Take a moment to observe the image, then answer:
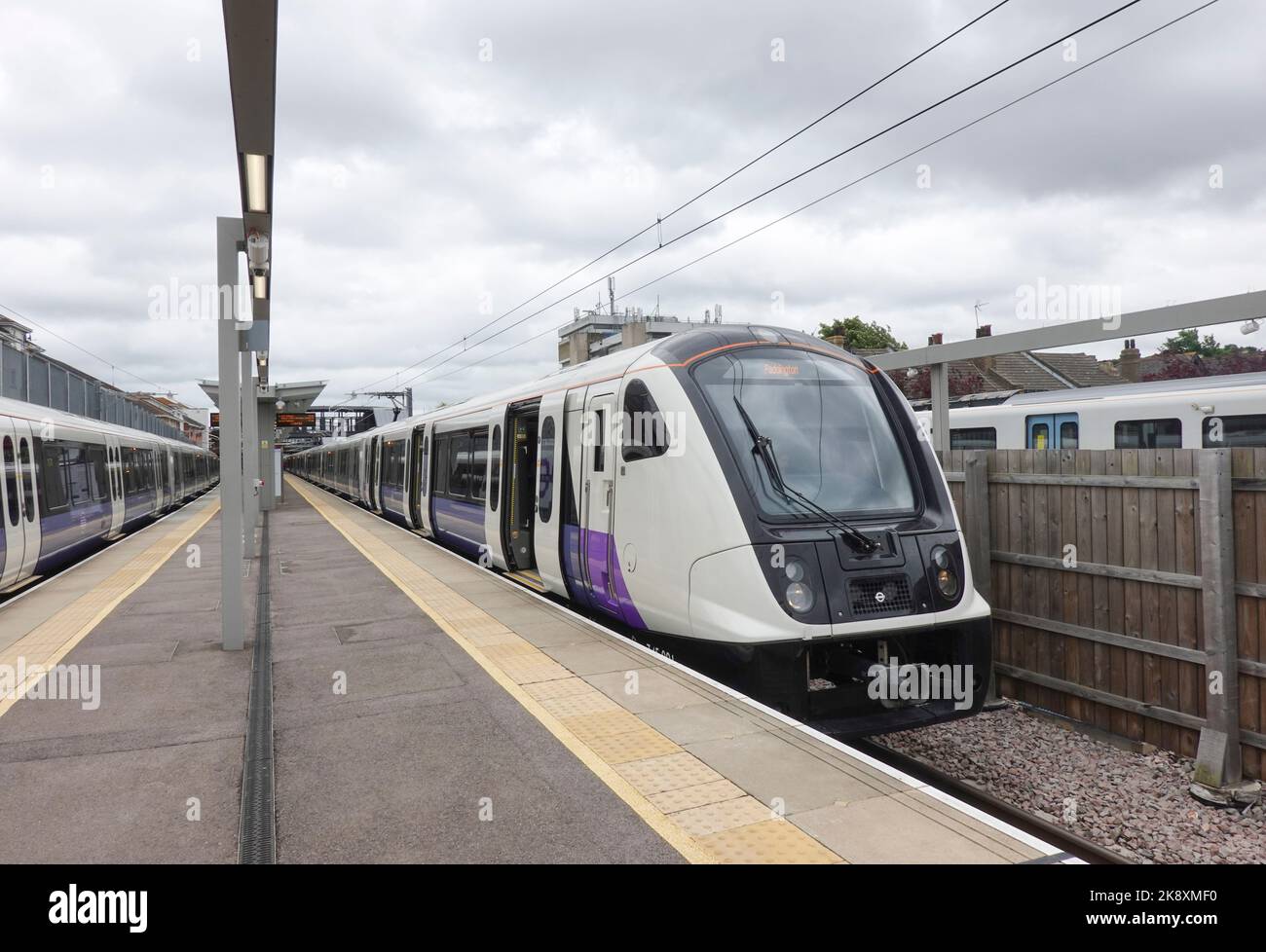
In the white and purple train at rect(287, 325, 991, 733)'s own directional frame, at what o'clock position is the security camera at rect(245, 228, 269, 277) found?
The security camera is roughly at 5 o'clock from the white and purple train.

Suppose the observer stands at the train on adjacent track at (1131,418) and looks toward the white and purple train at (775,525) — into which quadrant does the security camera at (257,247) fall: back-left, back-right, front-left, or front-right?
front-right

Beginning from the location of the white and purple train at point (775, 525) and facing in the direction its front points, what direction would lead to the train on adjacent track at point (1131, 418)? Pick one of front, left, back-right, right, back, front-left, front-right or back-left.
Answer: left

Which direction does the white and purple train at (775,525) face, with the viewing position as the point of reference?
facing the viewer and to the right of the viewer

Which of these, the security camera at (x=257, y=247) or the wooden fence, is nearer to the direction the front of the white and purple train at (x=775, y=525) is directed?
the wooden fence

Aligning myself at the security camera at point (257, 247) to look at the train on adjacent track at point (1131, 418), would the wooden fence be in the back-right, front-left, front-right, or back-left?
front-right
